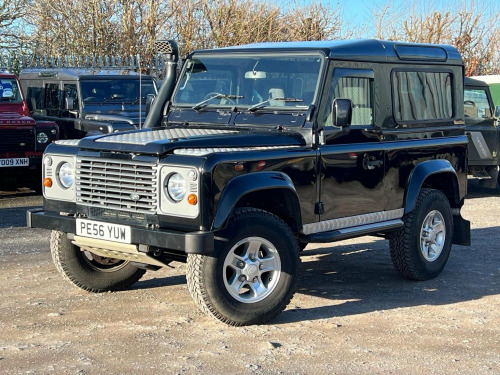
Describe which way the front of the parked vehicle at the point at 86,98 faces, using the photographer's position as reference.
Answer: facing the viewer and to the right of the viewer

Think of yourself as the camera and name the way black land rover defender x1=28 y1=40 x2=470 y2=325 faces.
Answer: facing the viewer and to the left of the viewer

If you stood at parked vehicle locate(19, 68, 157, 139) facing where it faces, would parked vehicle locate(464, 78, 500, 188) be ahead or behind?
ahead

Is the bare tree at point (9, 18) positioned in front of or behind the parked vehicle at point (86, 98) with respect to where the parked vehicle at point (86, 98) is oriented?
behind

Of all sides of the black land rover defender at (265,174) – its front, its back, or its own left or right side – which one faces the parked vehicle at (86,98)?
right

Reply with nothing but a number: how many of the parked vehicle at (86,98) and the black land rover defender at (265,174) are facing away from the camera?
0

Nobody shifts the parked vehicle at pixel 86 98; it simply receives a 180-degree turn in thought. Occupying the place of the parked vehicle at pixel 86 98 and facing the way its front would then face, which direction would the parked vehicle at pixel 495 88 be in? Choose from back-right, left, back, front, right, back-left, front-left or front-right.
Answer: back-right

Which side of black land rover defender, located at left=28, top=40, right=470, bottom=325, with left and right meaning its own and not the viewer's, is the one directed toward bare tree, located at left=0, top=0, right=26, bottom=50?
right

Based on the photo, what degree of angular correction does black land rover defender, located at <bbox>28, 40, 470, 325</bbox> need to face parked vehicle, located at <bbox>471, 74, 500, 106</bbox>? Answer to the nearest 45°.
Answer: approximately 180°

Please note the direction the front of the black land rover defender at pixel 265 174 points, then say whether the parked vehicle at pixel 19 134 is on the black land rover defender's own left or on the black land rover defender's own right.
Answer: on the black land rover defender's own right
